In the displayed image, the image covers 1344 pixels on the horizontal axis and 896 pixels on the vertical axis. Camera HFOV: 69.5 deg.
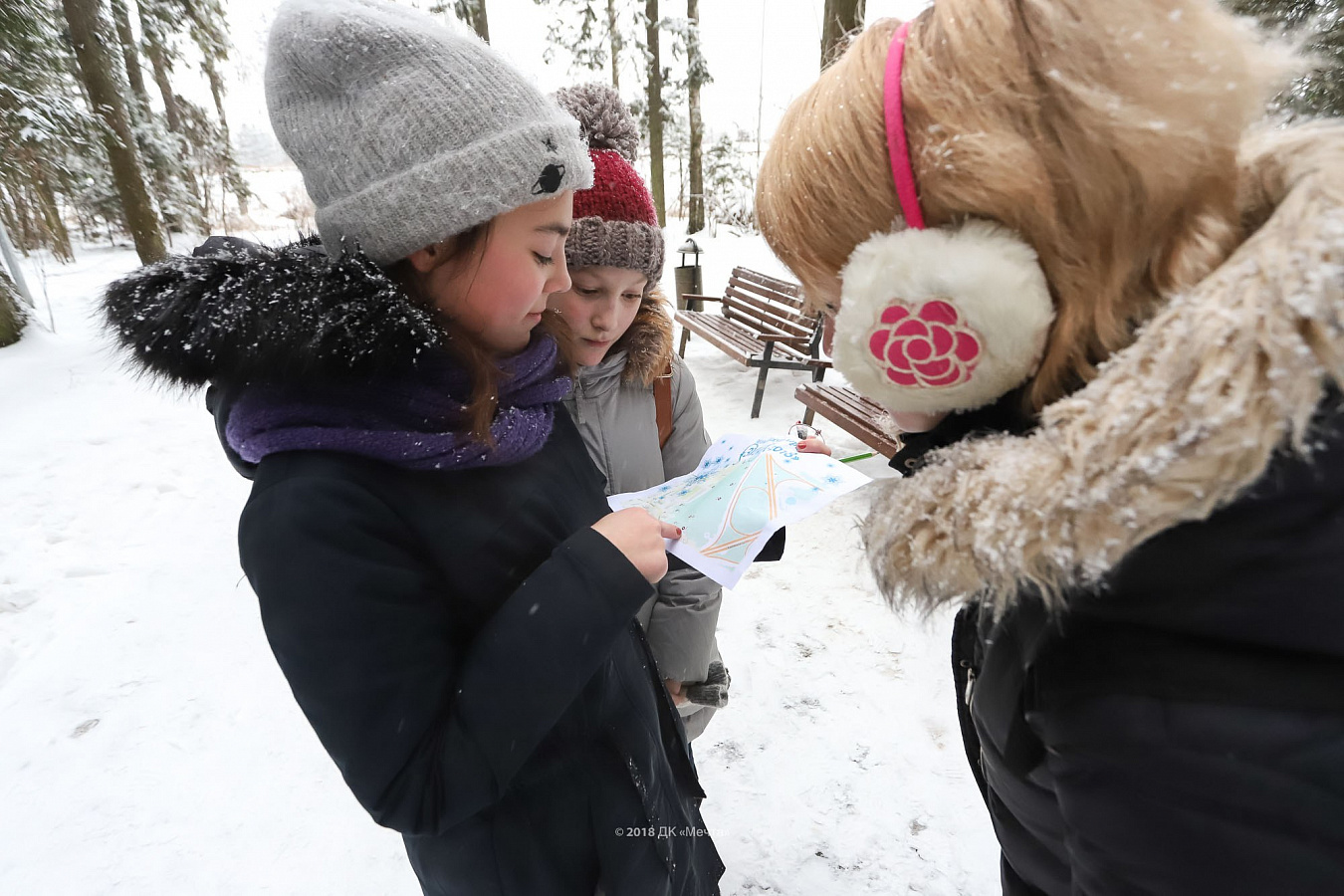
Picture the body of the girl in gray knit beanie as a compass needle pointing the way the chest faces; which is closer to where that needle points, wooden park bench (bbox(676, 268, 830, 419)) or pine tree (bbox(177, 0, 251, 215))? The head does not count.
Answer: the wooden park bench

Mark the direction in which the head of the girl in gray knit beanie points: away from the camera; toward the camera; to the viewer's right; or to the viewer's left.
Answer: to the viewer's right

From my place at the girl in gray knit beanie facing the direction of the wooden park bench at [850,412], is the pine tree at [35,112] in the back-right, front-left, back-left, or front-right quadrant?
front-left

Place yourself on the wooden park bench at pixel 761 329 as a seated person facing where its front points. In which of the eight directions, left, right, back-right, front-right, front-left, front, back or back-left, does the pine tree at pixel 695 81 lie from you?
back-right

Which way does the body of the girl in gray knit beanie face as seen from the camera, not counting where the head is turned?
to the viewer's right

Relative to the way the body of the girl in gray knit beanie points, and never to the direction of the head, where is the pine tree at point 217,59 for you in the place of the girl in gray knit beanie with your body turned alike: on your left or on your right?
on your left

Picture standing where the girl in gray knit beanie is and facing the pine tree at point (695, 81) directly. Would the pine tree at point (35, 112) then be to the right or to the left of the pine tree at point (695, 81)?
left

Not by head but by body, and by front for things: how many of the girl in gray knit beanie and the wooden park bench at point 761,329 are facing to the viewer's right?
1

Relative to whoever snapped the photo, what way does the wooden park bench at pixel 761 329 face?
facing the viewer and to the left of the viewer

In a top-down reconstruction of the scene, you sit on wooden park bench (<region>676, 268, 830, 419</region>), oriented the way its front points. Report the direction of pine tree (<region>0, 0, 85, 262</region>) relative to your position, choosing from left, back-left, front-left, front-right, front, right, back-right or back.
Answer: front-right

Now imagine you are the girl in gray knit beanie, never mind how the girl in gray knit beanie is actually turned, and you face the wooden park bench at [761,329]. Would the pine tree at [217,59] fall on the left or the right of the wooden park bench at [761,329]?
left

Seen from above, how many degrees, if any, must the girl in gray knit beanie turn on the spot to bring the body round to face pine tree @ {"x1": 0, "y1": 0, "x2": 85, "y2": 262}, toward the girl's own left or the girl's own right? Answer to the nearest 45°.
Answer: approximately 90° to the girl's own left

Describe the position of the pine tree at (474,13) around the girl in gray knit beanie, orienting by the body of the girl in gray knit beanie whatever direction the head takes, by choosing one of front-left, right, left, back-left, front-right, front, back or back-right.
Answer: left

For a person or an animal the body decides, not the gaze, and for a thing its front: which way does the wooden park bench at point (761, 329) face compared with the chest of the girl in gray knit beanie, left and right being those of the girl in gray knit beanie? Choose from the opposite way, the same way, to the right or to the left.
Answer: the opposite way

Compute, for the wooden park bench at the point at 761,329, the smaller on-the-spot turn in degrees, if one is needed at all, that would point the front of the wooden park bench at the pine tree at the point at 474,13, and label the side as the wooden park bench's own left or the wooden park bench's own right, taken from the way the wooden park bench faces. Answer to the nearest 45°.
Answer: approximately 90° to the wooden park bench's own right
